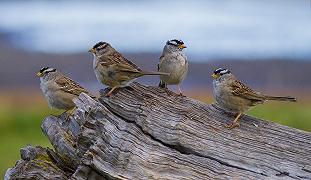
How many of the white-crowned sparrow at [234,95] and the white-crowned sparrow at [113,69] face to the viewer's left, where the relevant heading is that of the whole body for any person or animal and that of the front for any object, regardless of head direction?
2

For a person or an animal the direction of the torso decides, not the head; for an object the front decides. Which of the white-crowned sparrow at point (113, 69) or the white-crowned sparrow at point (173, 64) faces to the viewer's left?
the white-crowned sparrow at point (113, 69)

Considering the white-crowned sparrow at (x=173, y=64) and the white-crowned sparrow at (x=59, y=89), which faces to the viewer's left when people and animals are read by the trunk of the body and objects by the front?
the white-crowned sparrow at (x=59, y=89)

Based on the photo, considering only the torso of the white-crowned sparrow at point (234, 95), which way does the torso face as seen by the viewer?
to the viewer's left

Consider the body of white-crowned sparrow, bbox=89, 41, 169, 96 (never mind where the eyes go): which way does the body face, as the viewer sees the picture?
to the viewer's left

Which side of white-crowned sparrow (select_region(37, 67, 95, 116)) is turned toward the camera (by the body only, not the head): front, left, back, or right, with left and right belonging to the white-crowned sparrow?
left
